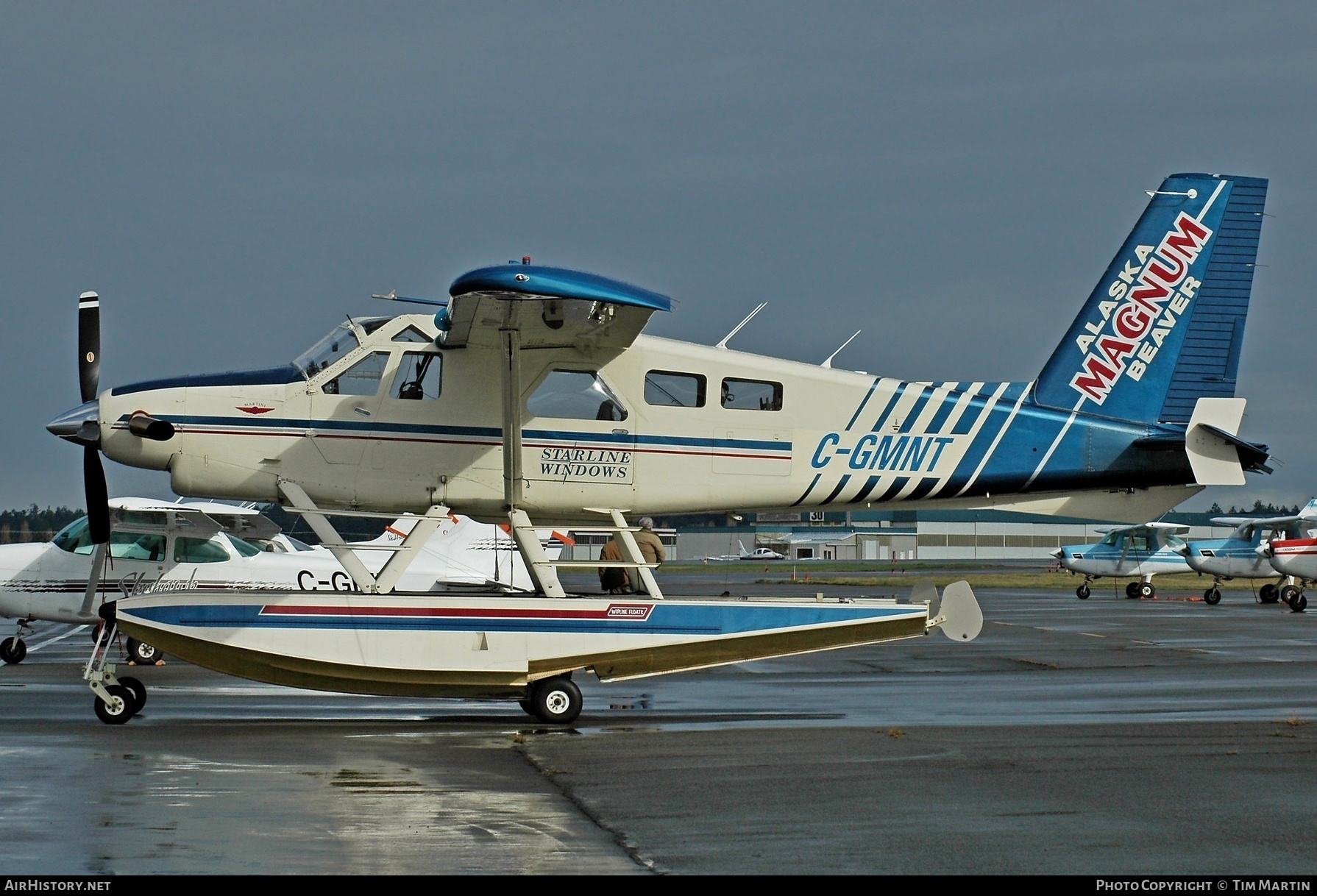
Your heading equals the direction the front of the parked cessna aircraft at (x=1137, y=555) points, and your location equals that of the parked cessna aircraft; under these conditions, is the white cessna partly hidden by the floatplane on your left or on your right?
on your left

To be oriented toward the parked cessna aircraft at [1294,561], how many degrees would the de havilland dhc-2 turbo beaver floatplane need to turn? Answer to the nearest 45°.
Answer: approximately 135° to its right

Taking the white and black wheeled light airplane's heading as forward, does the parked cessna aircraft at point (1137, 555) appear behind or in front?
behind

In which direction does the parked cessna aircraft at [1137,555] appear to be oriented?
to the viewer's left

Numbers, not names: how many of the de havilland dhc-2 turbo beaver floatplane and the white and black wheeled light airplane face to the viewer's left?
2

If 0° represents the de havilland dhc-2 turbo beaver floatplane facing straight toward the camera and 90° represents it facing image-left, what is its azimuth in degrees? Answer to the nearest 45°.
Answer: approximately 90°

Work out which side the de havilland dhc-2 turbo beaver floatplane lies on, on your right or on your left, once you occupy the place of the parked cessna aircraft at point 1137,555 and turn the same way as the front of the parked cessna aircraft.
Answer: on your left
